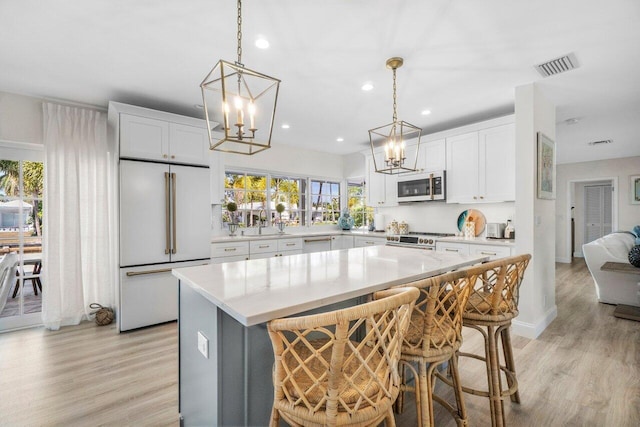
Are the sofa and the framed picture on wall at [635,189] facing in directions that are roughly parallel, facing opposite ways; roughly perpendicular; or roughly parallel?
roughly perpendicular

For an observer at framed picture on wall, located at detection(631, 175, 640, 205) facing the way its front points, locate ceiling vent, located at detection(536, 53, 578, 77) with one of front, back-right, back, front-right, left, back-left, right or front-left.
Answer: front

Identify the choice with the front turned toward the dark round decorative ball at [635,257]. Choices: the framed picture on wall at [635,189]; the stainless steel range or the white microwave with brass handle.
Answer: the framed picture on wall

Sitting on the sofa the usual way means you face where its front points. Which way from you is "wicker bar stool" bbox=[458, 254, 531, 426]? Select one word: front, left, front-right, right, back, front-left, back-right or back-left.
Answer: right

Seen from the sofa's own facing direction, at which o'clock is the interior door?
The interior door is roughly at 9 o'clock from the sofa.

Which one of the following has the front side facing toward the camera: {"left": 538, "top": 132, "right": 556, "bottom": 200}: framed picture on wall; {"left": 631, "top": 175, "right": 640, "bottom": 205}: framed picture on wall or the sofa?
{"left": 631, "top": 175, "right": 640, "bottom": 205}: framed picture on wall

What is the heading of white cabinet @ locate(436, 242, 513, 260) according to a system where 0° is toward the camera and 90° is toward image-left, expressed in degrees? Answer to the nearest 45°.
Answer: approximately 45°

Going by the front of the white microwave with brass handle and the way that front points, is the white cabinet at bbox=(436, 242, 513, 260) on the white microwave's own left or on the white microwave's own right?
on the white microwave's own left

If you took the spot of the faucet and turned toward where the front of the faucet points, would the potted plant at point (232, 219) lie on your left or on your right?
on your right

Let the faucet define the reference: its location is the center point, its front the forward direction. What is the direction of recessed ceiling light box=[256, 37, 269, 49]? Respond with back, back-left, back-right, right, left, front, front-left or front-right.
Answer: front-right

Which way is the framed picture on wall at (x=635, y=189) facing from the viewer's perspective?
toward the camera

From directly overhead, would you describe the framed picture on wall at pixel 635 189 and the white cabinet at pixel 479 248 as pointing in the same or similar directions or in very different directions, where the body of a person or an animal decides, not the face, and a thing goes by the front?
same or similar directions

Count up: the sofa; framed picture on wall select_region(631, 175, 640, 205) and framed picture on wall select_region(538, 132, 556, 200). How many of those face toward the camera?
1

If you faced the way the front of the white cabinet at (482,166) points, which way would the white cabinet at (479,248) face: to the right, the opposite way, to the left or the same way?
the same way

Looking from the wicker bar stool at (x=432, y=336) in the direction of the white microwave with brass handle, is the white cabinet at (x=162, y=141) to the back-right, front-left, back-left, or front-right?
front-left
